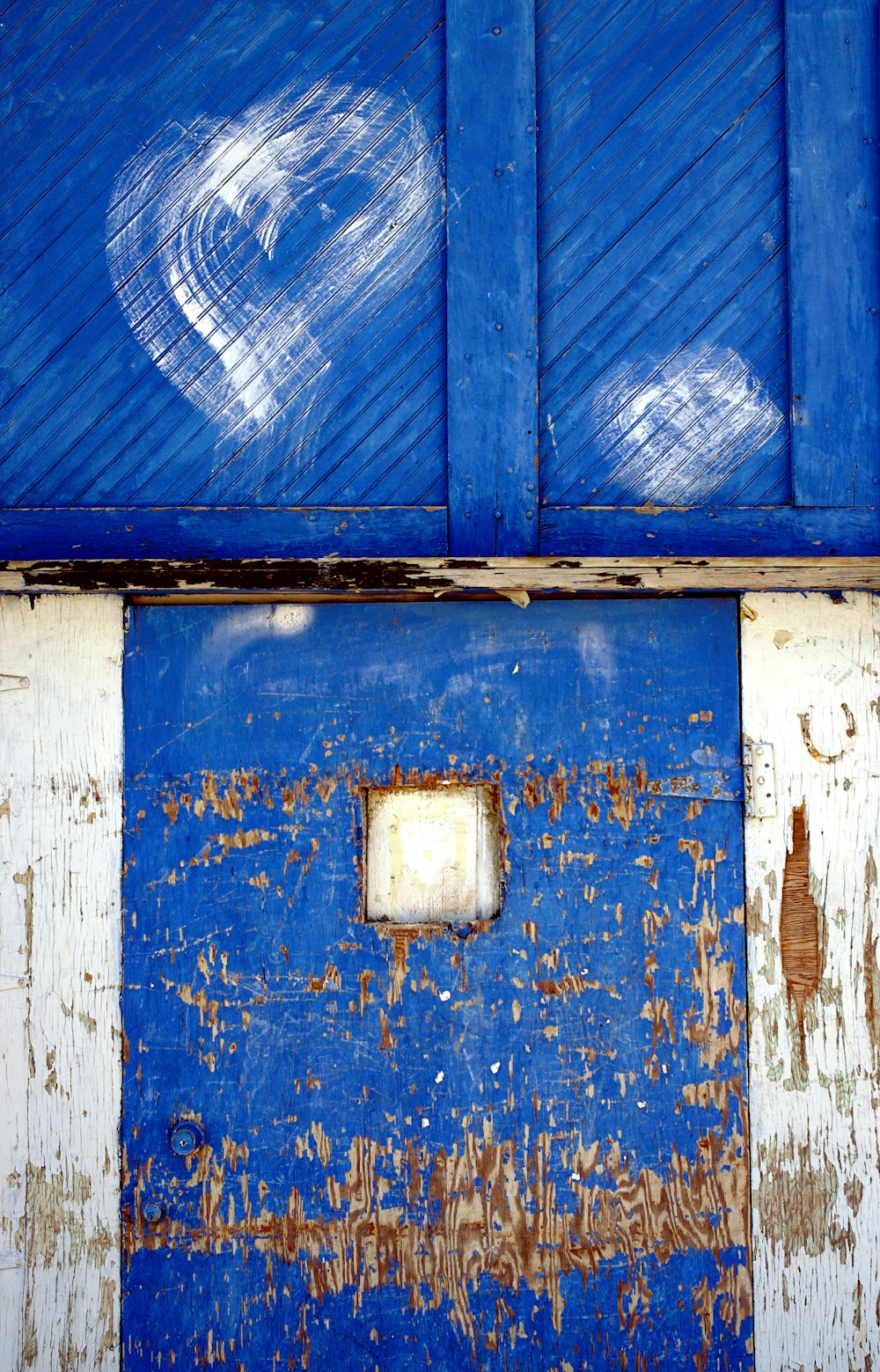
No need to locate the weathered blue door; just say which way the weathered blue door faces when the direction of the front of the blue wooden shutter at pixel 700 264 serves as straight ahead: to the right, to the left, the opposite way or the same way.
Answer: the same way

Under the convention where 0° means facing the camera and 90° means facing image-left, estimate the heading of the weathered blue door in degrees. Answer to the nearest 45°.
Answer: approximately 0°

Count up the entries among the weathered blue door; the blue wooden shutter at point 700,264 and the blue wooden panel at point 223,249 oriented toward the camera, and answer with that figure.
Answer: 3

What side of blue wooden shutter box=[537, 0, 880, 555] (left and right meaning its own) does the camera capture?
front

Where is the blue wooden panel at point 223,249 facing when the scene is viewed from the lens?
facing the viewer

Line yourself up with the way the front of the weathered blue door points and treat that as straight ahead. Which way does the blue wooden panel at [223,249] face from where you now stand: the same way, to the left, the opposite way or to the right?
the same way
